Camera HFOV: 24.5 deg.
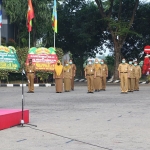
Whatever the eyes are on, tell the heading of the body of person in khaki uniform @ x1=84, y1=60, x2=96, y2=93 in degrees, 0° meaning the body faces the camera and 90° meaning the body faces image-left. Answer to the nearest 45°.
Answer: approximately 0°
